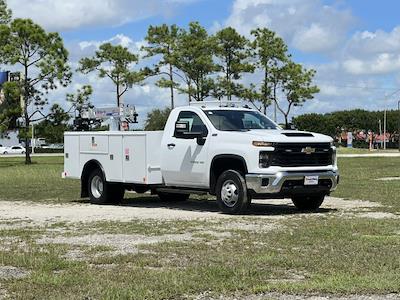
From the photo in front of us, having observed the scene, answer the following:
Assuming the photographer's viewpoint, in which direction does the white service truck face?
facing the viewer and to the right of the viewer
